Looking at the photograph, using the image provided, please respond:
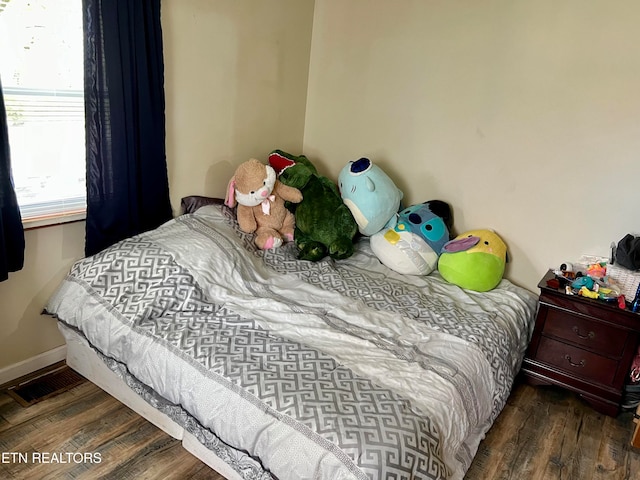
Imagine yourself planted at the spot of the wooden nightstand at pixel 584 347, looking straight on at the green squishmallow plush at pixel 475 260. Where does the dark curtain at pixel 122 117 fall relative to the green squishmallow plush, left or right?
left

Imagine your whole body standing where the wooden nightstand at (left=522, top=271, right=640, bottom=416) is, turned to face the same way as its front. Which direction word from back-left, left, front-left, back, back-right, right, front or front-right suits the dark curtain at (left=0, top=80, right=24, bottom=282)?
front-right

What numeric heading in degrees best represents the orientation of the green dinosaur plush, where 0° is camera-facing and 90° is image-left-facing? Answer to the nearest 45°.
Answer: approximately 45°

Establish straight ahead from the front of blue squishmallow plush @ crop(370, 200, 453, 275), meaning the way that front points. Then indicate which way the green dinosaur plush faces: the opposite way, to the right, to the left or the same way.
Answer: the same way

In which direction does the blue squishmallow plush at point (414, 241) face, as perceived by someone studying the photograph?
facing the viewer and to the left of the viewer

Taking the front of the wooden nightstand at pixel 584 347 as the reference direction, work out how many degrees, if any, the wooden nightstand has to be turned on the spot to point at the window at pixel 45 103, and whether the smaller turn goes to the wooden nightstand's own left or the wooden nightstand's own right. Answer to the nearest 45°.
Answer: approximately 45° to the wooden nightstand's own right

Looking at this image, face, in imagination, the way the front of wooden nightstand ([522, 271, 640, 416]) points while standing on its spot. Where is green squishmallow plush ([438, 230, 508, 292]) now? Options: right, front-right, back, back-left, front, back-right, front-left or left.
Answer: right

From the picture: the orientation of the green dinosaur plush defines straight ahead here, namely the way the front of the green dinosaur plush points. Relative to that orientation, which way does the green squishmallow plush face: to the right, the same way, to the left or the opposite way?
the same way

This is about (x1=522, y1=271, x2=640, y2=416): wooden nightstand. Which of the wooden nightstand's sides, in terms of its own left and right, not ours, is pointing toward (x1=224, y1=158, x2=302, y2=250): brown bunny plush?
right

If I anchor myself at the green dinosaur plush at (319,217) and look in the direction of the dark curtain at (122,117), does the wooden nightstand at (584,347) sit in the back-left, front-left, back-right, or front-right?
back-left

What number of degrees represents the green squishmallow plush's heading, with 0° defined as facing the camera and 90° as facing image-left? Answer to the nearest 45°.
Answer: approximately 45°

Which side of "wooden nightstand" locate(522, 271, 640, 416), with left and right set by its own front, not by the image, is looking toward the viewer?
front

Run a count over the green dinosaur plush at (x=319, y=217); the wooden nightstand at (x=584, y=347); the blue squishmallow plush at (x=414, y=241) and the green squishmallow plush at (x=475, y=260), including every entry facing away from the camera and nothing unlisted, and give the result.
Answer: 0

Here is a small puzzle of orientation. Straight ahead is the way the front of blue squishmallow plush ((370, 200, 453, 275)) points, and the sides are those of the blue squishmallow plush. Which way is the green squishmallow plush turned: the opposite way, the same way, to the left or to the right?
the same way

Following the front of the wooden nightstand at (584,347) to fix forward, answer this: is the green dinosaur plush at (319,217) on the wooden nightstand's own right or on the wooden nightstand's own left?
on the wooden nightstand's own right

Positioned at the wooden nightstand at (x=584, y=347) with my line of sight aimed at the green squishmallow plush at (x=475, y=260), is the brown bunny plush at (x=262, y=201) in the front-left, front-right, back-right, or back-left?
front-left
